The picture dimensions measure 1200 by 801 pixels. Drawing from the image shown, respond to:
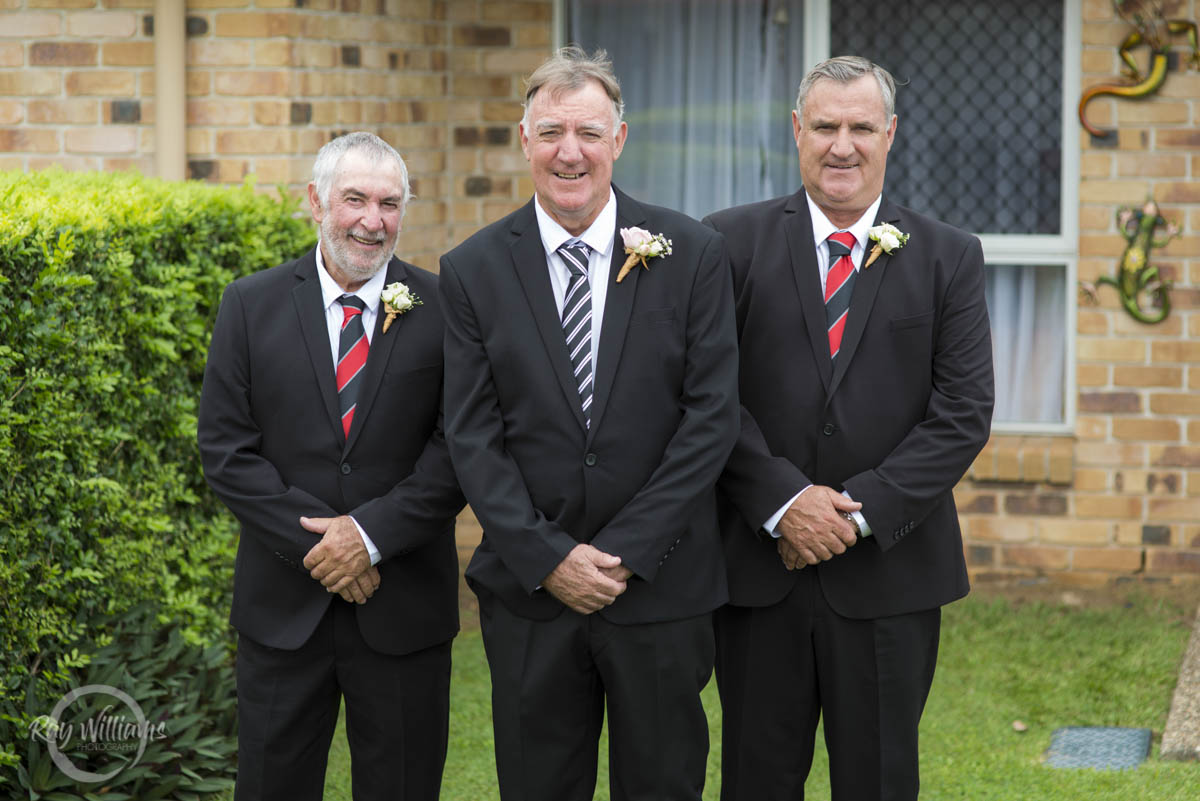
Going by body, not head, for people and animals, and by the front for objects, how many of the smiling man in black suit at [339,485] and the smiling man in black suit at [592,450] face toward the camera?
2

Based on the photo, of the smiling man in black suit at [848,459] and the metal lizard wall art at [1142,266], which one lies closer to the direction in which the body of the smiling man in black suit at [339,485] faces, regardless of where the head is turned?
the smiling man in black suit

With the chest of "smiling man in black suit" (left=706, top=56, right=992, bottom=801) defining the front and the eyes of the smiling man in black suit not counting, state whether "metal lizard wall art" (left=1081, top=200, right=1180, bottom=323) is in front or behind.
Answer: behind

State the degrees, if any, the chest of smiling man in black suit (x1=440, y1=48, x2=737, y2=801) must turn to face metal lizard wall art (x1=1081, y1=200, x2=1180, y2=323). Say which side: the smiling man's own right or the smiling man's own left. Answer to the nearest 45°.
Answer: approximately 135° to the smiling man's own left

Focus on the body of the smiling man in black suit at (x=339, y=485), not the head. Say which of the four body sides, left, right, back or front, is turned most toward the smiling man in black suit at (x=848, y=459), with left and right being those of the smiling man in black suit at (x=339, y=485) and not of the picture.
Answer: left

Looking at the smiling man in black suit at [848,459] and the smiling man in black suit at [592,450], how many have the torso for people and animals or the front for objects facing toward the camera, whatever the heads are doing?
2

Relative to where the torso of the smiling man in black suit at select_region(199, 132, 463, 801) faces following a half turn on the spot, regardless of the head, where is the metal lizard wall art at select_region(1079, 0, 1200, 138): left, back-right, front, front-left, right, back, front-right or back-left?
front-right

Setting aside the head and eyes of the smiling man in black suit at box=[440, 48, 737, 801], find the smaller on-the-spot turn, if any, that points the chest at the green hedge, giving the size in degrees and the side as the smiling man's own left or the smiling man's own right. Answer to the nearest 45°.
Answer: approximately 135° to the smiling man's own right
